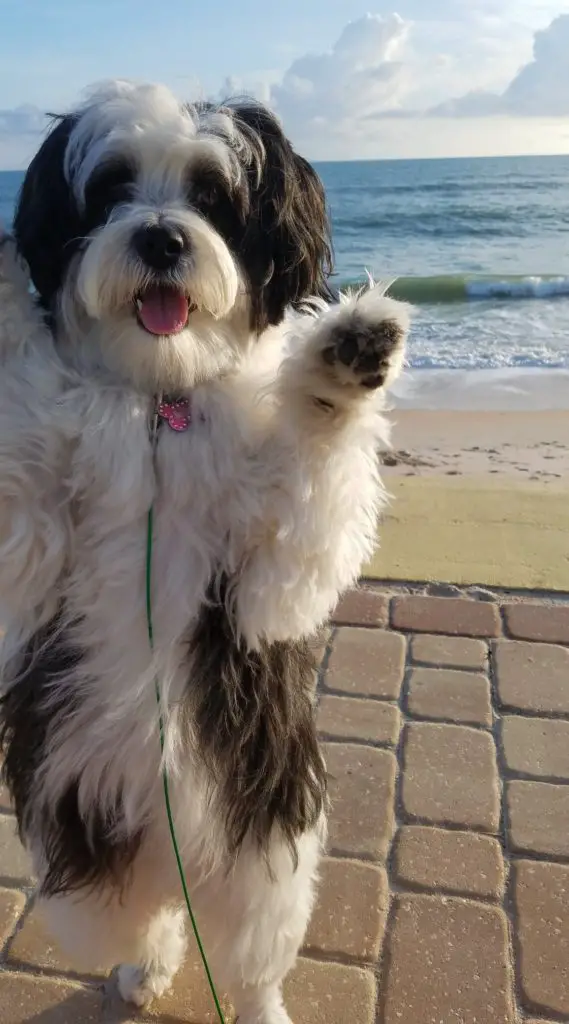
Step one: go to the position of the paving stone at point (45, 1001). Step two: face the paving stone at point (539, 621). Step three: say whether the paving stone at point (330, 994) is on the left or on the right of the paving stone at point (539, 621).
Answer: right

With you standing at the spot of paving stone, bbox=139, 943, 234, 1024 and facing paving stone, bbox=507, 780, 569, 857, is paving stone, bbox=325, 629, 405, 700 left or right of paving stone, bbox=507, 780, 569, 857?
left

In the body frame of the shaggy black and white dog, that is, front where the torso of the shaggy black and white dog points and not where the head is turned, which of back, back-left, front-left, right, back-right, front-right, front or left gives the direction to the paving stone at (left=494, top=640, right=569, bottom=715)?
back-left

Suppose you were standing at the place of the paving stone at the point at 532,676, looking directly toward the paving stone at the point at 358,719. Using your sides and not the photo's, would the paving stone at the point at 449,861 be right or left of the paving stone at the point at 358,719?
left

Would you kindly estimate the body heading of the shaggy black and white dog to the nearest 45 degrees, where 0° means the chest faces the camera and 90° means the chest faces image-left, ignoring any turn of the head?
approximately 0°
